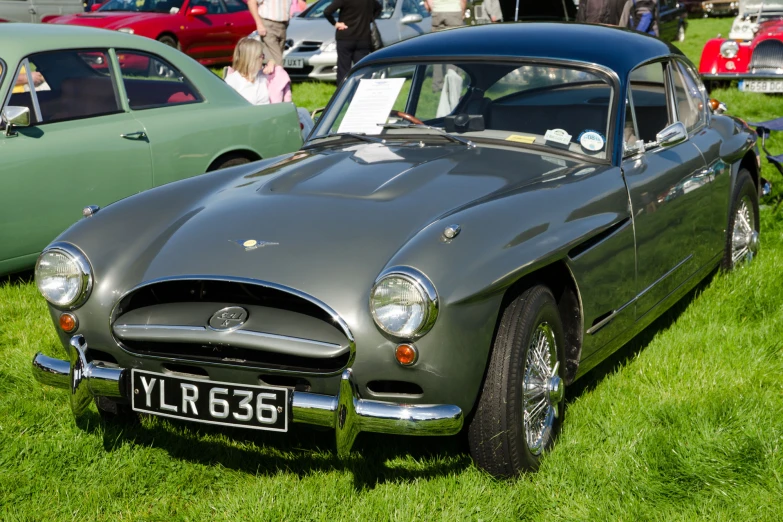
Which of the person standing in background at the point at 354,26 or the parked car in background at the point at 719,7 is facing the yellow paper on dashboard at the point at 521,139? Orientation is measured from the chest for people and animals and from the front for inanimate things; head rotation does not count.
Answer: the parked car in background

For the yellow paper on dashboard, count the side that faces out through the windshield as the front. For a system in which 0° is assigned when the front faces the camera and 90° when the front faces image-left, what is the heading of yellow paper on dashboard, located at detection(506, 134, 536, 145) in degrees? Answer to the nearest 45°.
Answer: approximately 45°

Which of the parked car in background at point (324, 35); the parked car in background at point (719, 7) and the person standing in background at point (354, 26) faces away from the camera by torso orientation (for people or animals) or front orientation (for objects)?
the person standing in background

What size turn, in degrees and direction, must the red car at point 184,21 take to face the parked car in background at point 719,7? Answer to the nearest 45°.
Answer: approximately 180°

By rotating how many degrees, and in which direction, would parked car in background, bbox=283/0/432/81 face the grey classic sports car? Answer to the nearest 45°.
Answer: approximately 45° to its left

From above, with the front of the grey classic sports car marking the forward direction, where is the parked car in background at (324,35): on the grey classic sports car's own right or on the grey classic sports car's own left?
on the grey classic sports car's own right

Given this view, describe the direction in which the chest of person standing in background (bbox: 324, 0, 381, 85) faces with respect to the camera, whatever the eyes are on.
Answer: away from the camera
